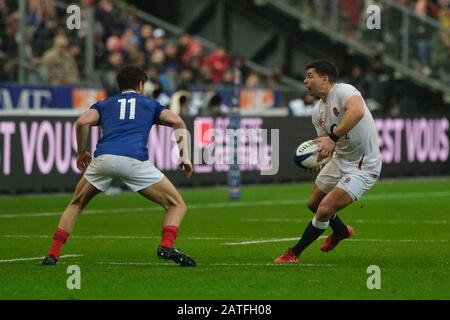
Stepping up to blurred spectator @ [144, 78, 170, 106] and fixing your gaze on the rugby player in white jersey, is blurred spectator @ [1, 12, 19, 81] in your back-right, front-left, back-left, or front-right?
back-right

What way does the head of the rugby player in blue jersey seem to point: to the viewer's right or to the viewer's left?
to the viewer's right

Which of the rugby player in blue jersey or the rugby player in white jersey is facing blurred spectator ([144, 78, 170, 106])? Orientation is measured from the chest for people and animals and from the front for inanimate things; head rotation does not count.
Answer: the rugby player in blue jersey

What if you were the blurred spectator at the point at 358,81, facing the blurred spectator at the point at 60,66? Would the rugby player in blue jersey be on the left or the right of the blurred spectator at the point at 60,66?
left

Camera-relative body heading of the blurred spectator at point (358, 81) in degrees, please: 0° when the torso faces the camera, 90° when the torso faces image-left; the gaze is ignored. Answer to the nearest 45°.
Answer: approximately 0°

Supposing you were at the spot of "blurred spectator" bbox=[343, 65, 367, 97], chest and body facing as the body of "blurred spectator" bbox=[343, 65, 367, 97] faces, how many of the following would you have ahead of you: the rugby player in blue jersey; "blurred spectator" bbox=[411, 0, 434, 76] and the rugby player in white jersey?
2

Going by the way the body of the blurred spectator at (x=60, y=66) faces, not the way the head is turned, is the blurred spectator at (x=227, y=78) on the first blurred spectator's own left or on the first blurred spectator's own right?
on the first blurred spectator's own left

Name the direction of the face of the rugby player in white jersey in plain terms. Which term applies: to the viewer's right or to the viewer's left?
to the viewer's left

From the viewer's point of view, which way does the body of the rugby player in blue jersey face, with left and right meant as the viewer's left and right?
facing away from the viewer

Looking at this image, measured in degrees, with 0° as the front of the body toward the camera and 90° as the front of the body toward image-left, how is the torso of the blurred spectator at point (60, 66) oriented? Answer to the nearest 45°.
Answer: approximately 0°

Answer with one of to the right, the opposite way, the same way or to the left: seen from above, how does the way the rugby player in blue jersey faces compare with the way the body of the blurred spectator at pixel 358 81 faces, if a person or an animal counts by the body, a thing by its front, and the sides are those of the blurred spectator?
the opposite way

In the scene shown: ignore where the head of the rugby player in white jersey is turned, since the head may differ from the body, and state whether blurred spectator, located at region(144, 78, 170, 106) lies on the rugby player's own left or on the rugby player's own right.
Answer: on the rugby player's own right

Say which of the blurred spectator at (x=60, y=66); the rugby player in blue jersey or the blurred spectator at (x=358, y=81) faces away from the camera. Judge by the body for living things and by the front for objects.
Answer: the rugby player in blue jersey
